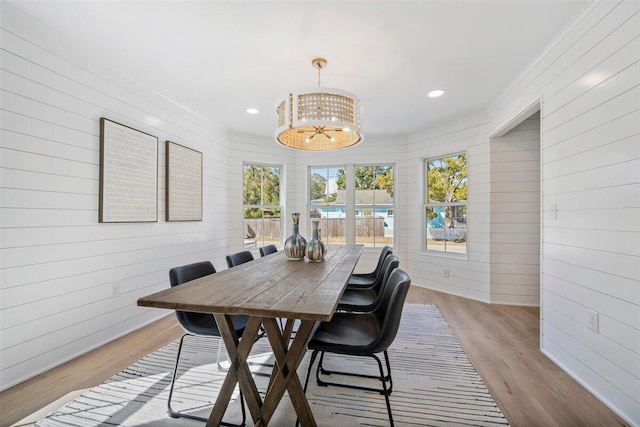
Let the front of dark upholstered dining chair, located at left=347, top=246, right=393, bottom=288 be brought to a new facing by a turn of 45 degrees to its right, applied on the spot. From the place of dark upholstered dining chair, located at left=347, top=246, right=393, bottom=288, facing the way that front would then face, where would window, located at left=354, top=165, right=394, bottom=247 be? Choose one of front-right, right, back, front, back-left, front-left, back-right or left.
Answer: front-right

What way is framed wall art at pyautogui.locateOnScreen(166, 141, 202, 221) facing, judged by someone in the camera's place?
facing the viewer and to the right of the viewer

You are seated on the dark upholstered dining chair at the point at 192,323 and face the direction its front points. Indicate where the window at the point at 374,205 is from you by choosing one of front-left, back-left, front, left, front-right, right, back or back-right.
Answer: left

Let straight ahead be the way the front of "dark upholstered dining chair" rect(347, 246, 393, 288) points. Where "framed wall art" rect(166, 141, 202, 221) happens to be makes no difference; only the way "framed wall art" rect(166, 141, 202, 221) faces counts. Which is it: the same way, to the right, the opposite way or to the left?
the opposite way

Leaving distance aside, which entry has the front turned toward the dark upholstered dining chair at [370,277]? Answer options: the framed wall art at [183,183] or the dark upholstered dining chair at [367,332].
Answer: the framed wall art

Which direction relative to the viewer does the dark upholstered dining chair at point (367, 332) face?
to the viewer's left

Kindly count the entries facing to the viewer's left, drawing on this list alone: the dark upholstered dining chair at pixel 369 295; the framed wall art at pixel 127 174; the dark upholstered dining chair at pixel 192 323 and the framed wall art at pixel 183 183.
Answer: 1

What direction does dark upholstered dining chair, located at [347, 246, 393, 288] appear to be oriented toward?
to the viewer's left

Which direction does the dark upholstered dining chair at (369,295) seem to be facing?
to the viewer's left

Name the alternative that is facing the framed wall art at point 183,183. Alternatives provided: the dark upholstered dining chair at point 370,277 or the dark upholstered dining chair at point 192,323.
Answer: the dark upholstered dining chair at point 370,277

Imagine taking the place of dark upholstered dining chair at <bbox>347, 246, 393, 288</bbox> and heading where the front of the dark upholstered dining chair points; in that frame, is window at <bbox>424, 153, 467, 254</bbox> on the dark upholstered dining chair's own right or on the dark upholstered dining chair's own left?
on the dark upholstered dining chair's own right

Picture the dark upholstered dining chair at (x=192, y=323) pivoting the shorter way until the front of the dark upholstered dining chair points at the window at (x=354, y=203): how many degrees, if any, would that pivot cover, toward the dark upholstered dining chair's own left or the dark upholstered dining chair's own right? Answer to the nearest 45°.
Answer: approximately 90° to the dark upholstered dining chair's own left

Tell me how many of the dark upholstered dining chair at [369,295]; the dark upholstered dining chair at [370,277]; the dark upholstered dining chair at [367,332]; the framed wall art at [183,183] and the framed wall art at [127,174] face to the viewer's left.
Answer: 3

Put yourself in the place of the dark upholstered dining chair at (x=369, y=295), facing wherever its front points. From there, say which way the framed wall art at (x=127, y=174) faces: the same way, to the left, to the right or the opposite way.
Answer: the opposite way

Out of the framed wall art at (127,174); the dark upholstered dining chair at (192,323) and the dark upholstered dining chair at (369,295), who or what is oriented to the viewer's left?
the dark upholstered dining chair at (369,295)
